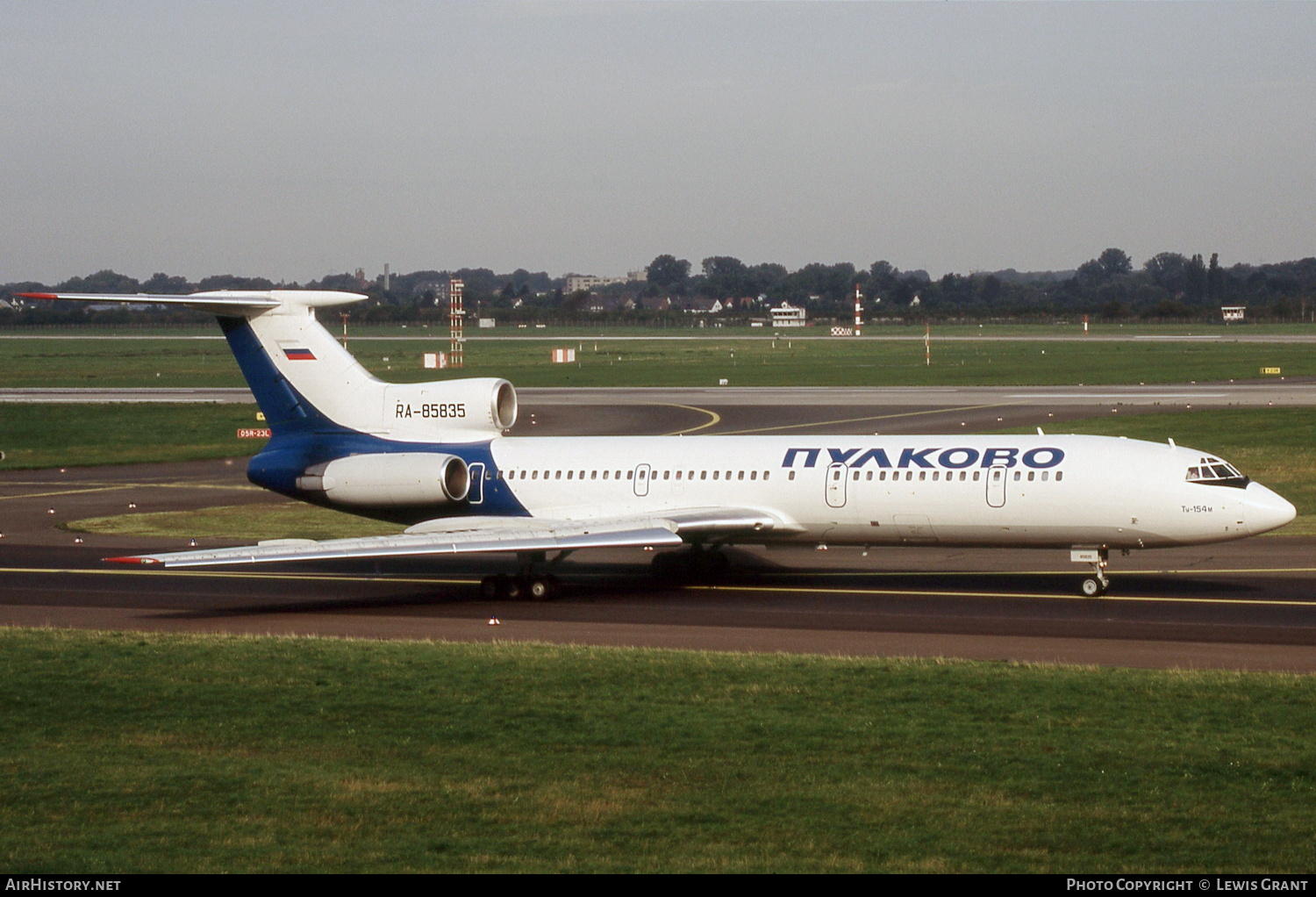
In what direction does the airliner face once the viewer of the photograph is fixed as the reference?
facing the viewer and to the right of the viewer
